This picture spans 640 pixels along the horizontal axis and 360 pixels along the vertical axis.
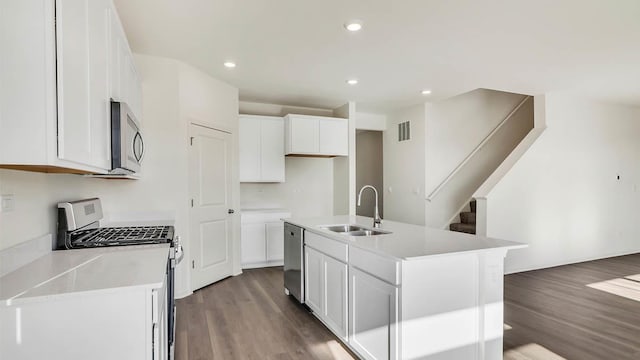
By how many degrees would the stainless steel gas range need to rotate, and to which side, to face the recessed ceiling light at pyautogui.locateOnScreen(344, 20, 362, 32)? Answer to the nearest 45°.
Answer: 0° — it already faces it

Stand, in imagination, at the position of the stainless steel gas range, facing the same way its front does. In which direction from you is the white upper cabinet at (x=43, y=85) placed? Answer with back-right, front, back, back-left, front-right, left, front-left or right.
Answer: right

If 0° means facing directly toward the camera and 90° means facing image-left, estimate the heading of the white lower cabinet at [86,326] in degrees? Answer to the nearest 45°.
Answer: approximately 270°

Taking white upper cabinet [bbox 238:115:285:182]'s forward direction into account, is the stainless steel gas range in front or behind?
in front

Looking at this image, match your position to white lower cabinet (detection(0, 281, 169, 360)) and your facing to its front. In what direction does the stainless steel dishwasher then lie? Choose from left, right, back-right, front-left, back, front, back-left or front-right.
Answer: front-left

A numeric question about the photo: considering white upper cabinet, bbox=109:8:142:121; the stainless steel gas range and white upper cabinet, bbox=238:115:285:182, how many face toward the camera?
1

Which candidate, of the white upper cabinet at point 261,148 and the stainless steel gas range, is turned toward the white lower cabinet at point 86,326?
the white upper cabinet

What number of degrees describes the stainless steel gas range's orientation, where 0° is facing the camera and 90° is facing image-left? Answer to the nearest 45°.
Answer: approximately 270°

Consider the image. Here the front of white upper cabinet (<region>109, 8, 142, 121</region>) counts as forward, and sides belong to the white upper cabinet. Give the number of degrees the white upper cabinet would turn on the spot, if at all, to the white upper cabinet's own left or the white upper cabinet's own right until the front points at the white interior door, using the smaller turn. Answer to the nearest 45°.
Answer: approximately 45° to the white upper cabinet's own left

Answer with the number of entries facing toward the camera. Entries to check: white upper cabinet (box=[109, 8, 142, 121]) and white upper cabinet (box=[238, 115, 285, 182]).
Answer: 1

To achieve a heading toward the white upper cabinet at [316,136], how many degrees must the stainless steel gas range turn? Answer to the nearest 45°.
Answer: approximately 45° to its left

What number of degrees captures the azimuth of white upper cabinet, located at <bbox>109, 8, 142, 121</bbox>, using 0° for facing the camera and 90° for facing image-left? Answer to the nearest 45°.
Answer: approximately 270°
